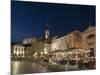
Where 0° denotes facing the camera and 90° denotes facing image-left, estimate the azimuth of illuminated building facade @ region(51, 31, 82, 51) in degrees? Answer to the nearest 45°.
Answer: approximately 45°
